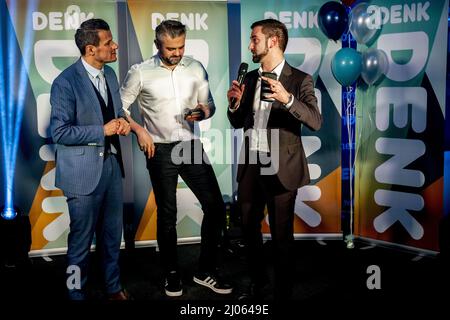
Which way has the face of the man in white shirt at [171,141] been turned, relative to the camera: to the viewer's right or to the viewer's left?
to the viewer's right

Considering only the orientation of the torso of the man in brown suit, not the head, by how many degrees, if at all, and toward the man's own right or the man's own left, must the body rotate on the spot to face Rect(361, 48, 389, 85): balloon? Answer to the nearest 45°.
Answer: approximately 180°

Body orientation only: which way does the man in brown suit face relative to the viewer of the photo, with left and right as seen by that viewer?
facing the viewer and to the left of the viewer

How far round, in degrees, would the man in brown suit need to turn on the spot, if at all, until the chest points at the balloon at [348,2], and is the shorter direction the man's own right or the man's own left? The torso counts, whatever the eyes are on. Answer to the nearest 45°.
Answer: approximately 180°

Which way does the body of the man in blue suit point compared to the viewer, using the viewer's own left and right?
facing the viewer and to the right of the viewer

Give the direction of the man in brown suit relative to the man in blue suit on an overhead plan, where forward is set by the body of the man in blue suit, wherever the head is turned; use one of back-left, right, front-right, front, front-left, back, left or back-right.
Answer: front-left

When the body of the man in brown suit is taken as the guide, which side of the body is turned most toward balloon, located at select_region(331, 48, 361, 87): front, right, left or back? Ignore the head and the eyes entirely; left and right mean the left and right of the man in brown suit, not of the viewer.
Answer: back

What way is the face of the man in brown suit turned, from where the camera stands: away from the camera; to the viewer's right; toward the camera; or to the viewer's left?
to the viewer's left

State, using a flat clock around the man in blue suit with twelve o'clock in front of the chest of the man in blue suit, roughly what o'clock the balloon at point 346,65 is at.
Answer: The balloon is roughly at 10 o'clock from the man in blue suit.

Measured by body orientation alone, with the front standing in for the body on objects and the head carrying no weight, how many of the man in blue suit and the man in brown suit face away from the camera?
0

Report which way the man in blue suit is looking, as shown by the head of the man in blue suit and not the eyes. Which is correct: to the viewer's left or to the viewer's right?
to the viewer's right

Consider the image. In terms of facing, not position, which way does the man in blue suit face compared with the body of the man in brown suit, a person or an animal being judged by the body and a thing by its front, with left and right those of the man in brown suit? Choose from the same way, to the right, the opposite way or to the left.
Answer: to the left

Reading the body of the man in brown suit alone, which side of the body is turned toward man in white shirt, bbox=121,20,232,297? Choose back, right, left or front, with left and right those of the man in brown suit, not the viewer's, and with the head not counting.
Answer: right

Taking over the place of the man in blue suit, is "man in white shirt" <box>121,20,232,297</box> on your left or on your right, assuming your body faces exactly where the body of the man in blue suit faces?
on your left
